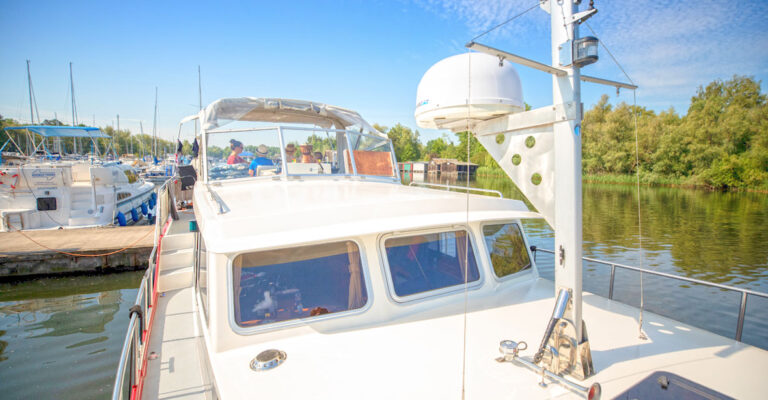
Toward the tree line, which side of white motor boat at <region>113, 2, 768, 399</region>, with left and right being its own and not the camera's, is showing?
left

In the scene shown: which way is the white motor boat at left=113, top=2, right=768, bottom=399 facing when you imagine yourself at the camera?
facing the viewer and to the right of the viewer

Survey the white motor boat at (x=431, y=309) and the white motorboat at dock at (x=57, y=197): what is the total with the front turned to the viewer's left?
0

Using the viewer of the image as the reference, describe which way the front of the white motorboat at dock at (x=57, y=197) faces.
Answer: facing away from the viewer and to the right of the viewer
